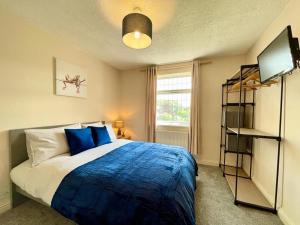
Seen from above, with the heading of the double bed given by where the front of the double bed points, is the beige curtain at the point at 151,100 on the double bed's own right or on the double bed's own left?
on the double bed's own left

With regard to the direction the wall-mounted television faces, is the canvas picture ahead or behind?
ahead

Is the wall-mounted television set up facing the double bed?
yes

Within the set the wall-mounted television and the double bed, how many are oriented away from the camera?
0

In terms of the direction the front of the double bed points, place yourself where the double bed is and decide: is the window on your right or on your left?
on your left

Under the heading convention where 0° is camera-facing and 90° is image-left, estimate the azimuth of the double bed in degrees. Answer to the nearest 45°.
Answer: approximately 315°

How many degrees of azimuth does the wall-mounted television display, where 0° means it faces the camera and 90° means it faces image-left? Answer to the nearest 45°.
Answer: approximately 45°

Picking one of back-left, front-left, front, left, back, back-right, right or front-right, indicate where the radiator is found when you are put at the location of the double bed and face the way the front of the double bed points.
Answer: left

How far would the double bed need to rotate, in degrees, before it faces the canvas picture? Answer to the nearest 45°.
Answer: approximately 180°

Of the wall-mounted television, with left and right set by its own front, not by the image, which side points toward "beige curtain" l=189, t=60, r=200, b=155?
right

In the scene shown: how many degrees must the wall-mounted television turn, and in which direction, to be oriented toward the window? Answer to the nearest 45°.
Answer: approximately 90° to its right

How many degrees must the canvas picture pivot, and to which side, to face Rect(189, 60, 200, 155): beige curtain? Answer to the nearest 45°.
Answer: approximately 45° to its left

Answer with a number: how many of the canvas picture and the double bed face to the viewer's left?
0

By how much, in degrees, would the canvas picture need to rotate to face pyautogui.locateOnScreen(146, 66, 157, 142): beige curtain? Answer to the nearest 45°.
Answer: approximately 45° to its left

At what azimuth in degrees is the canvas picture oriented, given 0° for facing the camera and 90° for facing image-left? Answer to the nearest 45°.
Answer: approximately 315°
